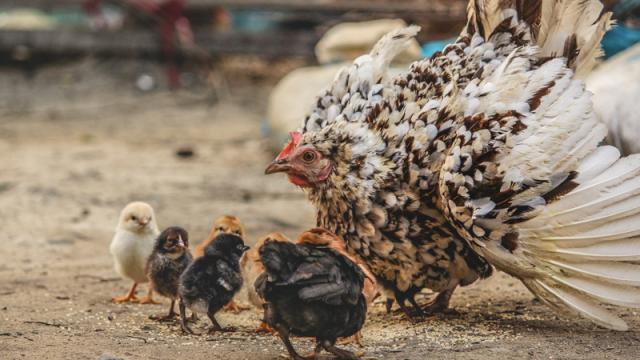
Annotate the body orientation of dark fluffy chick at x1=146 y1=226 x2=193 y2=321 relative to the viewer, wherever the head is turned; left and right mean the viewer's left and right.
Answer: facing the viewer and to the right of the viewer

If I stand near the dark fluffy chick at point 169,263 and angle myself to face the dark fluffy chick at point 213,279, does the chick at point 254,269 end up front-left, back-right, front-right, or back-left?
front-left

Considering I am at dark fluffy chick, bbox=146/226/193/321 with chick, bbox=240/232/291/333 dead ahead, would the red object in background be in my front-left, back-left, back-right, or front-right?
back-left

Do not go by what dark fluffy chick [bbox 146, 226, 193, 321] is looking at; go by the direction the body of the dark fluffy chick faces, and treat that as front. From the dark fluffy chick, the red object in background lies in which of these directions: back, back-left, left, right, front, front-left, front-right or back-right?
back-left

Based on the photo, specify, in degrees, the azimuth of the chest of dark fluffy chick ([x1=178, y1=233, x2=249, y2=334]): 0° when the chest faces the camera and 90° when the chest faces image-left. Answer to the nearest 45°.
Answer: approximately 225°

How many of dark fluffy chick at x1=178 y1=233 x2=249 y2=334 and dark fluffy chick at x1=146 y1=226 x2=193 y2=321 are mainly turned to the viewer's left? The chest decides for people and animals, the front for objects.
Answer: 0

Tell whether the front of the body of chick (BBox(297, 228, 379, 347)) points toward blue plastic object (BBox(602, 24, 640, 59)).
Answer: no
